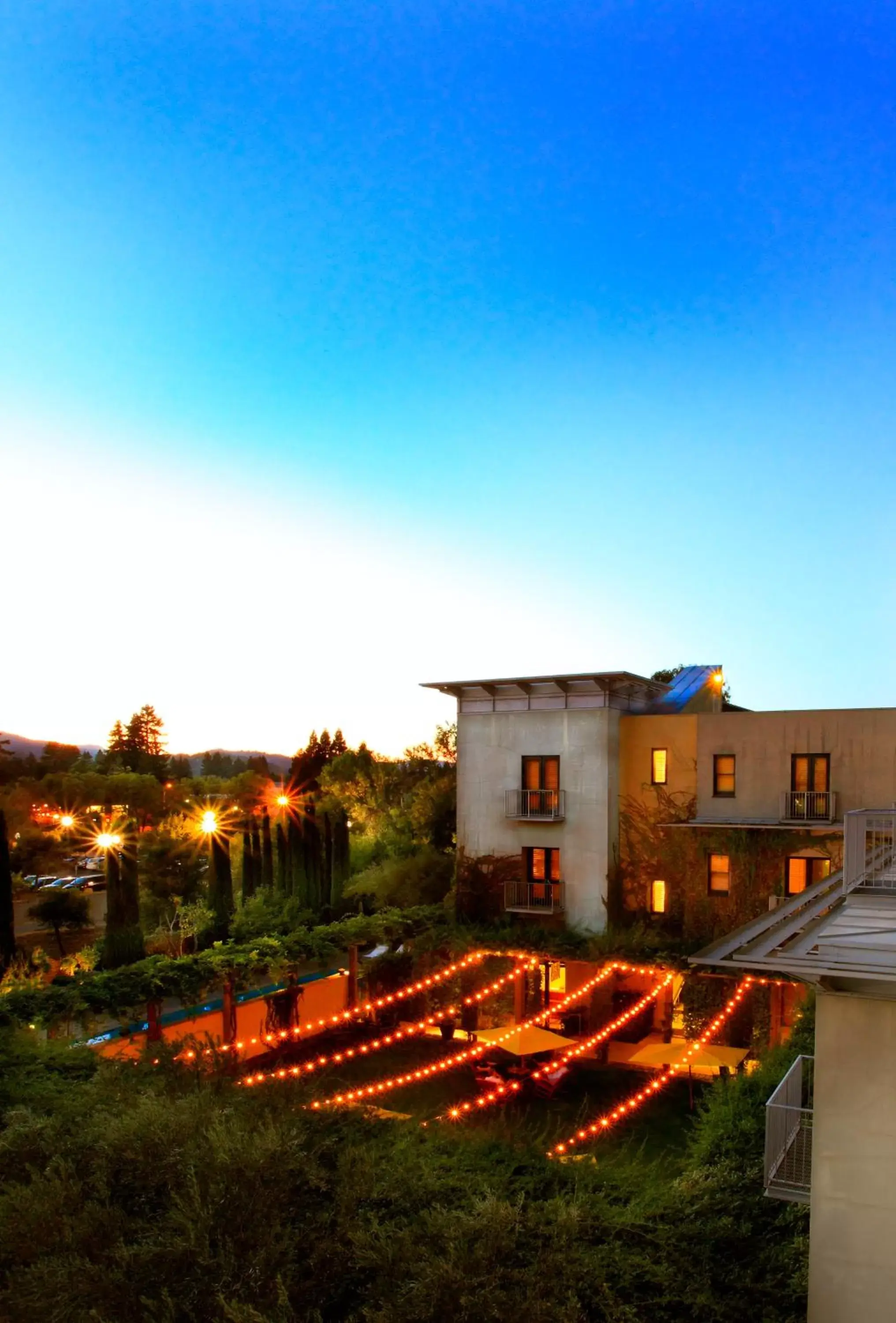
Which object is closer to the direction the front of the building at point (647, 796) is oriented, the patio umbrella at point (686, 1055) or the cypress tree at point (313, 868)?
the patio umbrella

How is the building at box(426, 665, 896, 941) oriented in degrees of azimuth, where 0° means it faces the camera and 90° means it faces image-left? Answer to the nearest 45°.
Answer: approximately 0°

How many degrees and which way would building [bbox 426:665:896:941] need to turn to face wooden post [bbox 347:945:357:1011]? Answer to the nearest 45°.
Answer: approximately 90° to its right

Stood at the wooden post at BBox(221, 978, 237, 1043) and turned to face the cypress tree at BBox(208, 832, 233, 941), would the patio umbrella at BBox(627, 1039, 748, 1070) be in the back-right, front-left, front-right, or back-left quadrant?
back-right

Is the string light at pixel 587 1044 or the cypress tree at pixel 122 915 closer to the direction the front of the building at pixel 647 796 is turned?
the string light

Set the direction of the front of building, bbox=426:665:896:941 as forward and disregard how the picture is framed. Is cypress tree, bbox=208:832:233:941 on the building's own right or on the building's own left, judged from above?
on the building's own right
